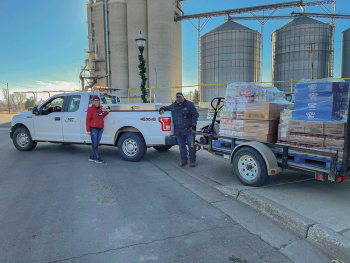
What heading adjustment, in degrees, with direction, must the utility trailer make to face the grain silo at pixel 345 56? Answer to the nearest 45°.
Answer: approximately 45° to its right

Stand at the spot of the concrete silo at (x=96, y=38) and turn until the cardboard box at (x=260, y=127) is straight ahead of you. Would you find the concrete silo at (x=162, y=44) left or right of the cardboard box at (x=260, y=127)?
left

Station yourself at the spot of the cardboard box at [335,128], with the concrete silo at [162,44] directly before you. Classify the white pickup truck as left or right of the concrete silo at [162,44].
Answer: left

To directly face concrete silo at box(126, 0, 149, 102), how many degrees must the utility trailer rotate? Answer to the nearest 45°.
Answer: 0° — it already faces it

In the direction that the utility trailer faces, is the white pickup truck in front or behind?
in front

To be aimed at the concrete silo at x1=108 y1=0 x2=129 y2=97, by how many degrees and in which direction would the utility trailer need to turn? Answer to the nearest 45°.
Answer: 0° — it already faces it

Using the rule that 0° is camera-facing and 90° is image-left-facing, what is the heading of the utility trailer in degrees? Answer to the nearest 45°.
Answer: approximately 135°
